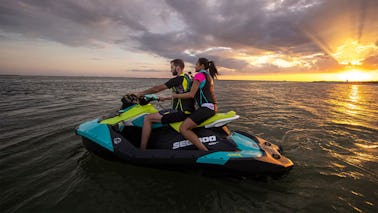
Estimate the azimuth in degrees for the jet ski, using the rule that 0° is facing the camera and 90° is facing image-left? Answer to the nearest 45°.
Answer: approximately 90°
